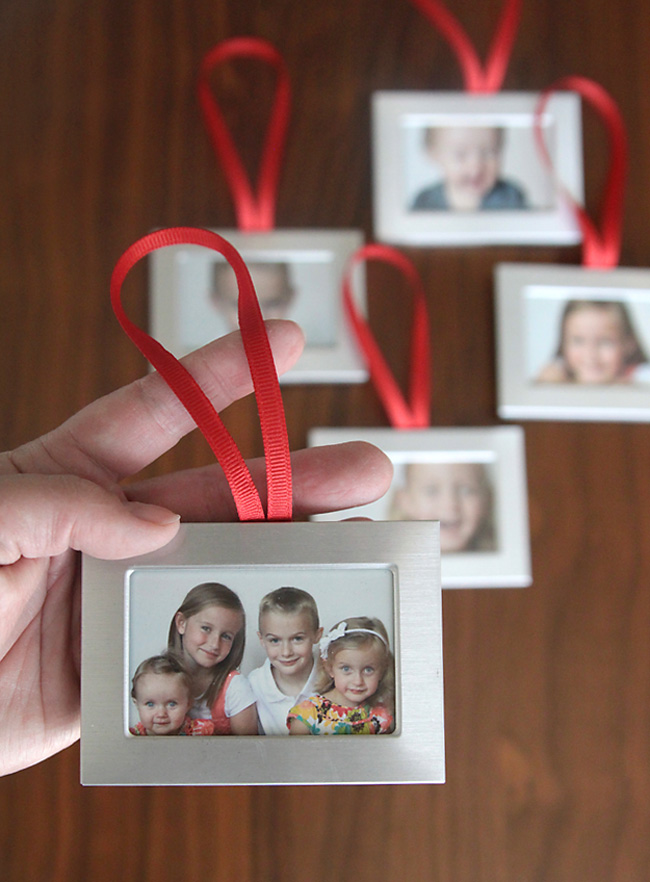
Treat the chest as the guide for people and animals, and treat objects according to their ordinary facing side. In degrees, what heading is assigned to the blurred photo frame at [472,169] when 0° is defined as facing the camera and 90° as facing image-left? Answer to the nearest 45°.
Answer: approximately 0°

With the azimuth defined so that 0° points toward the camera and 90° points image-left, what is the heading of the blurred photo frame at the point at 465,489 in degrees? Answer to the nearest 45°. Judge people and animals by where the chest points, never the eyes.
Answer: approximately 0°

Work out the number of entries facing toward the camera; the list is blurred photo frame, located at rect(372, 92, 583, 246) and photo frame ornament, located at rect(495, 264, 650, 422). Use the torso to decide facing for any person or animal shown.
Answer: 2
